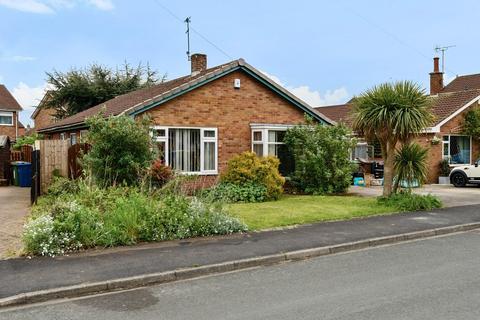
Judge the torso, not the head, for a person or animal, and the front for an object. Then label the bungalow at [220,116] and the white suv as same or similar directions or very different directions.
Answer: very different directions

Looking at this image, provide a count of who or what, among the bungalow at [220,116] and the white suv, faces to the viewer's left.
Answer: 1

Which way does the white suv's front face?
to the viewer's left

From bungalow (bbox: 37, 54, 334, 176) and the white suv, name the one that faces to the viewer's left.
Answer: the white suv

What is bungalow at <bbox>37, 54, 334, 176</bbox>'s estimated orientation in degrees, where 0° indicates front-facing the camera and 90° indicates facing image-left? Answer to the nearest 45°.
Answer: approximately 315°

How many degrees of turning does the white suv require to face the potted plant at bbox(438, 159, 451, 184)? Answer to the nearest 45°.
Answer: approximately 45° to its right

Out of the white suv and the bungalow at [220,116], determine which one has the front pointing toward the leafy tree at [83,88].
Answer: the white suv
